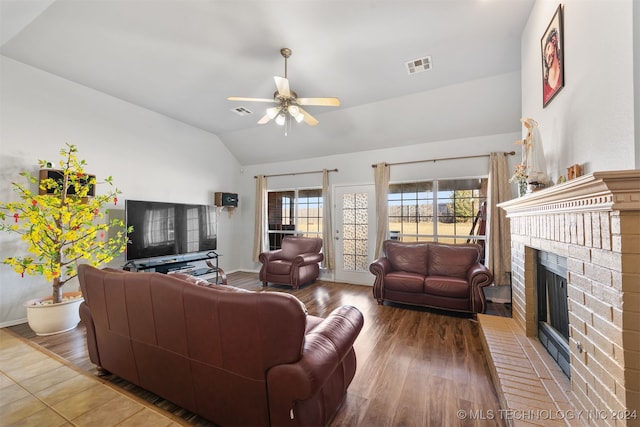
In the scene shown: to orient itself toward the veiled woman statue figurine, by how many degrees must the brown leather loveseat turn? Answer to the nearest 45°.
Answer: approximately 45° to its left

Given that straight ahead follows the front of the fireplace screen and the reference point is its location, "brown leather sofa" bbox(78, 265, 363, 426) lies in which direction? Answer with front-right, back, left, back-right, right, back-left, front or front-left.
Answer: front-left

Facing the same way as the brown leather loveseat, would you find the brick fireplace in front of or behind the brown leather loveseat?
in front

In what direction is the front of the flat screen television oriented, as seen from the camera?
facing the viewer and to the right of the viewer

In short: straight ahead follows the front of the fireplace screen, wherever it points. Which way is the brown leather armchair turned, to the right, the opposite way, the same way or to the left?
to the left

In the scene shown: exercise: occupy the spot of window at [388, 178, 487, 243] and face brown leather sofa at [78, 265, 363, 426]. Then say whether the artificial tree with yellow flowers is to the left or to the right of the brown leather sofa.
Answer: right

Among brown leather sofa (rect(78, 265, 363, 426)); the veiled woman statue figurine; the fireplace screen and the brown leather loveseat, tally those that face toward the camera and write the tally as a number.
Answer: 1

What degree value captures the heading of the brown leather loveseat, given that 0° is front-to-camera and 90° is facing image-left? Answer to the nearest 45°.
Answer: approximately 0°

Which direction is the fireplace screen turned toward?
to the viewer's left

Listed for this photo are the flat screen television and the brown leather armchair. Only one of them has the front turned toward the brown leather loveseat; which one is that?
the flat screen television

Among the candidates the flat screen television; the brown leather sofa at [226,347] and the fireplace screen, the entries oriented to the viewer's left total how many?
1

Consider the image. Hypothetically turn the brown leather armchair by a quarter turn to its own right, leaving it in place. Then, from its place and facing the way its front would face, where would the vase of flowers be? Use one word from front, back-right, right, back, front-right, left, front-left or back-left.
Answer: back

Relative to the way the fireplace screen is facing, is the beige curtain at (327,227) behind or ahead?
ahead

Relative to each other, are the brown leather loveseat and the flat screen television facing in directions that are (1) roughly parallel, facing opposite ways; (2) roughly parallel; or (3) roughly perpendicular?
roughly perpendicular
